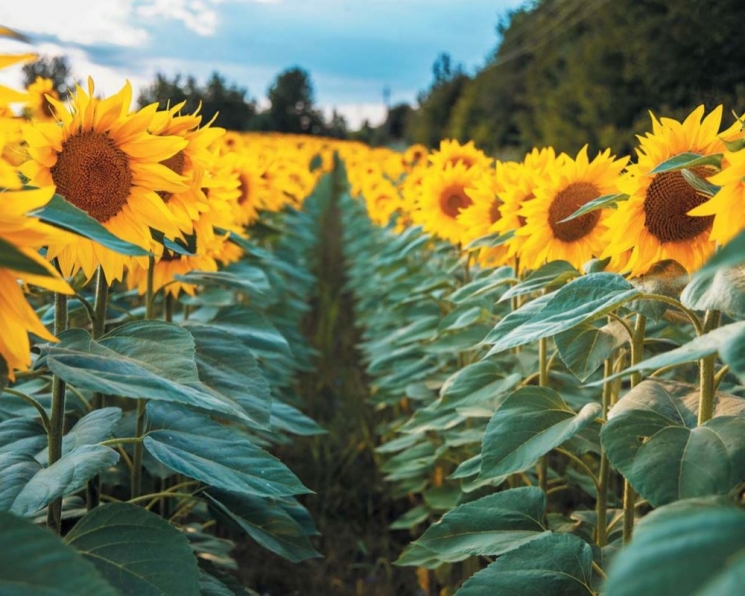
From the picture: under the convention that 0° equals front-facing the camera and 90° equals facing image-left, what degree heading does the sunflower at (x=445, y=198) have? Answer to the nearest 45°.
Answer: approximately 0°

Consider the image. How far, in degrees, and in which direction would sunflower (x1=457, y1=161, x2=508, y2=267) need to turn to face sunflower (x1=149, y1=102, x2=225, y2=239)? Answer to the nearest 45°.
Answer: approximately 45° to its right

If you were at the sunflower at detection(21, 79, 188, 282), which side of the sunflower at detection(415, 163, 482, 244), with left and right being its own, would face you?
front

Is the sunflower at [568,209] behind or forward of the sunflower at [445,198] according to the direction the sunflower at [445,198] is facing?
forward

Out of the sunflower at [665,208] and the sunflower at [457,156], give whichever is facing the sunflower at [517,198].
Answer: the sunflower at [457,156]

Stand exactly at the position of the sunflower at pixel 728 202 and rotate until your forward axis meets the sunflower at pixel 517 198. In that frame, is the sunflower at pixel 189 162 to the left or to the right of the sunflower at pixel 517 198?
left

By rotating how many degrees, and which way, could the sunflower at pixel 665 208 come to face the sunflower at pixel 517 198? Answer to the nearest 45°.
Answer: approximately 135° to its right

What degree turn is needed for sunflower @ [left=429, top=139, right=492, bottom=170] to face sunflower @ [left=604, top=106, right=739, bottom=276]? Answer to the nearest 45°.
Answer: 0° — it already faces it

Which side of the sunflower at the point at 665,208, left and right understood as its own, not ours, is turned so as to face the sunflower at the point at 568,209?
back

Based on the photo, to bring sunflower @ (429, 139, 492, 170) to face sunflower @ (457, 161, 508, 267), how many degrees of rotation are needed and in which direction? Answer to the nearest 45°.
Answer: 0° — it already faces it

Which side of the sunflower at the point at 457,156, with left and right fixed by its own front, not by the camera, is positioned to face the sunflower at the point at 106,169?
front
